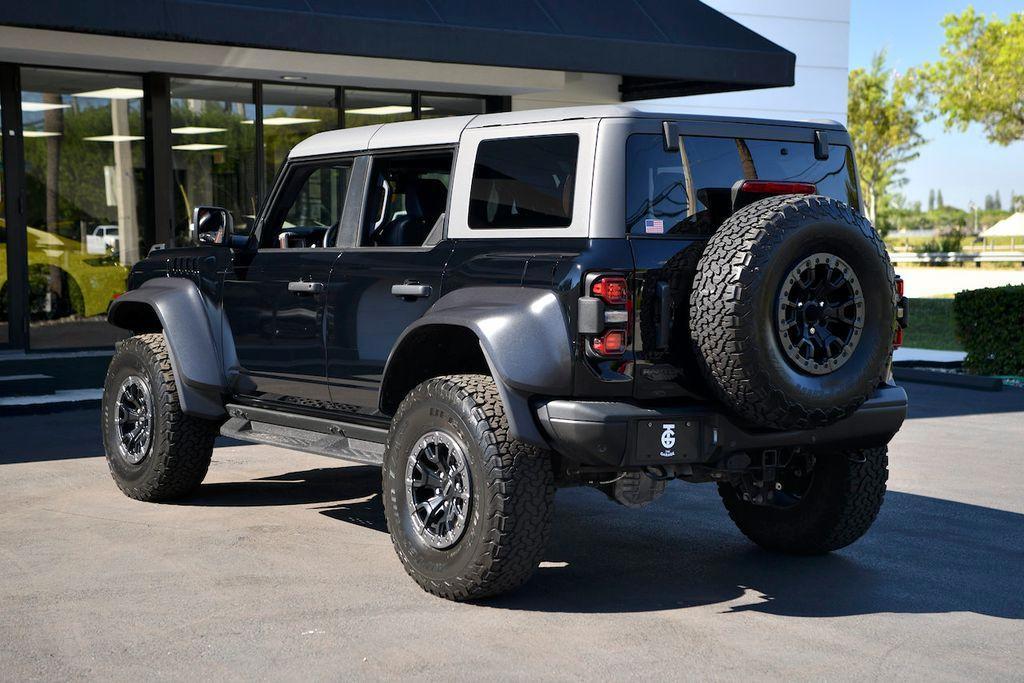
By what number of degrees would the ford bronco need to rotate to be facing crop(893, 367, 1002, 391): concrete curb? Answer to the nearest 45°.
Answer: approximately 90° to its right

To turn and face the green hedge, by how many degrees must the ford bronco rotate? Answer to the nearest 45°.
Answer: approximately 90° to its right

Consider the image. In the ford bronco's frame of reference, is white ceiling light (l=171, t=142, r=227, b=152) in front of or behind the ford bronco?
in front

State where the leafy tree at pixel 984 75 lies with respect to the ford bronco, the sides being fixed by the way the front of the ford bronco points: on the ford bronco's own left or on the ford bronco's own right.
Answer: on the ford bronco's own right

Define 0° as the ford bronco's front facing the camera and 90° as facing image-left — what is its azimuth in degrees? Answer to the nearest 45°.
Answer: approximately 135°

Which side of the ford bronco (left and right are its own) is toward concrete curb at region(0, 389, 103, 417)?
front

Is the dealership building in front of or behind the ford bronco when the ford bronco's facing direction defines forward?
in front

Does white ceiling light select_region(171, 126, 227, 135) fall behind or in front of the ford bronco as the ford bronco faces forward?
in front
